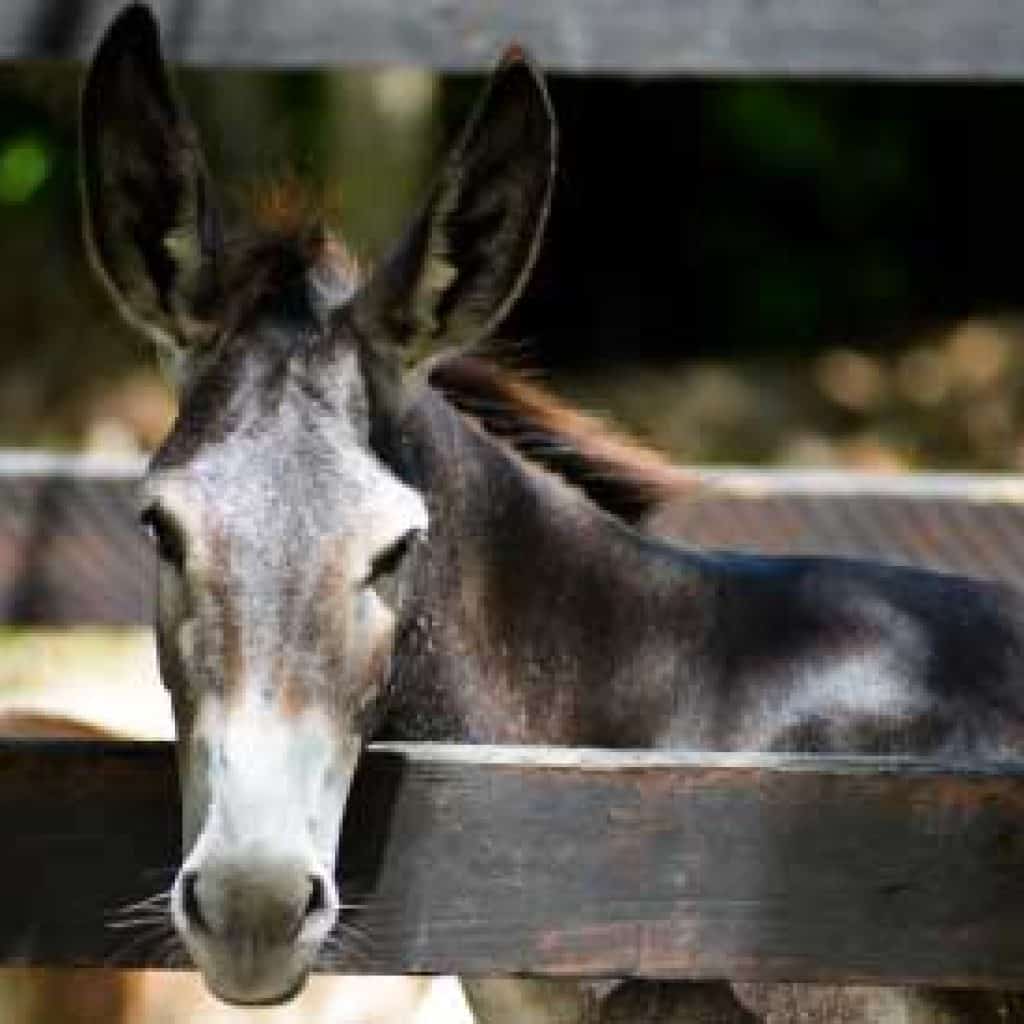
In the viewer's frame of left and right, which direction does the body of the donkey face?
facing the viewer and to the left of the viewer
